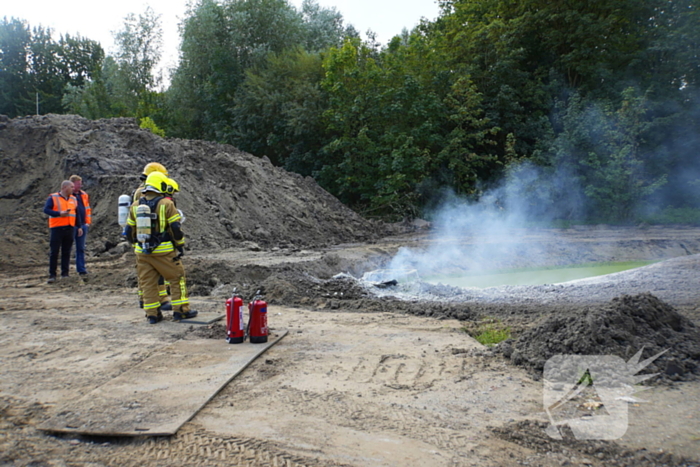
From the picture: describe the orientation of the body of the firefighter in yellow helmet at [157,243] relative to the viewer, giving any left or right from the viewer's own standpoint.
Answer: facing away from the viewer and to the right of the viewer

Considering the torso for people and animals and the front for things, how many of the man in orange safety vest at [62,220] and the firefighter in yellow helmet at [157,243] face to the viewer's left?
0

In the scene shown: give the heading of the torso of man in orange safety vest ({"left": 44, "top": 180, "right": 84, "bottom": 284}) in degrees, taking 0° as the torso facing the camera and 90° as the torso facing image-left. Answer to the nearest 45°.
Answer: approximately 315°

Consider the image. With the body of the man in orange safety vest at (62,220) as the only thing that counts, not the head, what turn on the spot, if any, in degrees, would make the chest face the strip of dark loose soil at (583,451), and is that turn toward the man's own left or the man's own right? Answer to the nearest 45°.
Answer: approximately 45° to the man's own right

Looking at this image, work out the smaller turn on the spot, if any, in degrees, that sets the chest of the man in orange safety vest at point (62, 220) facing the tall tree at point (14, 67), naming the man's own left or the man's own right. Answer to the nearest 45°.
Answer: approximately 135° to the man's own left

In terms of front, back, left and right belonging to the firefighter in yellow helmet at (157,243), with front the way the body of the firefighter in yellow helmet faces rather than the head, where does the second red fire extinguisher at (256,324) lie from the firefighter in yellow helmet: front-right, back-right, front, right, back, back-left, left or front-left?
right

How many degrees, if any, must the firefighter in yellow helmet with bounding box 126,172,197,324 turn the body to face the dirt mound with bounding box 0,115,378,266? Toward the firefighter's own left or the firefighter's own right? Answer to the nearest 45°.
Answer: approximately 45° to the firefighter's own left

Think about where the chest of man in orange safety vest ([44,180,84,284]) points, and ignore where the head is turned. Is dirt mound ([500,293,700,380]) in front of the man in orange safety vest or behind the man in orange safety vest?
in front
